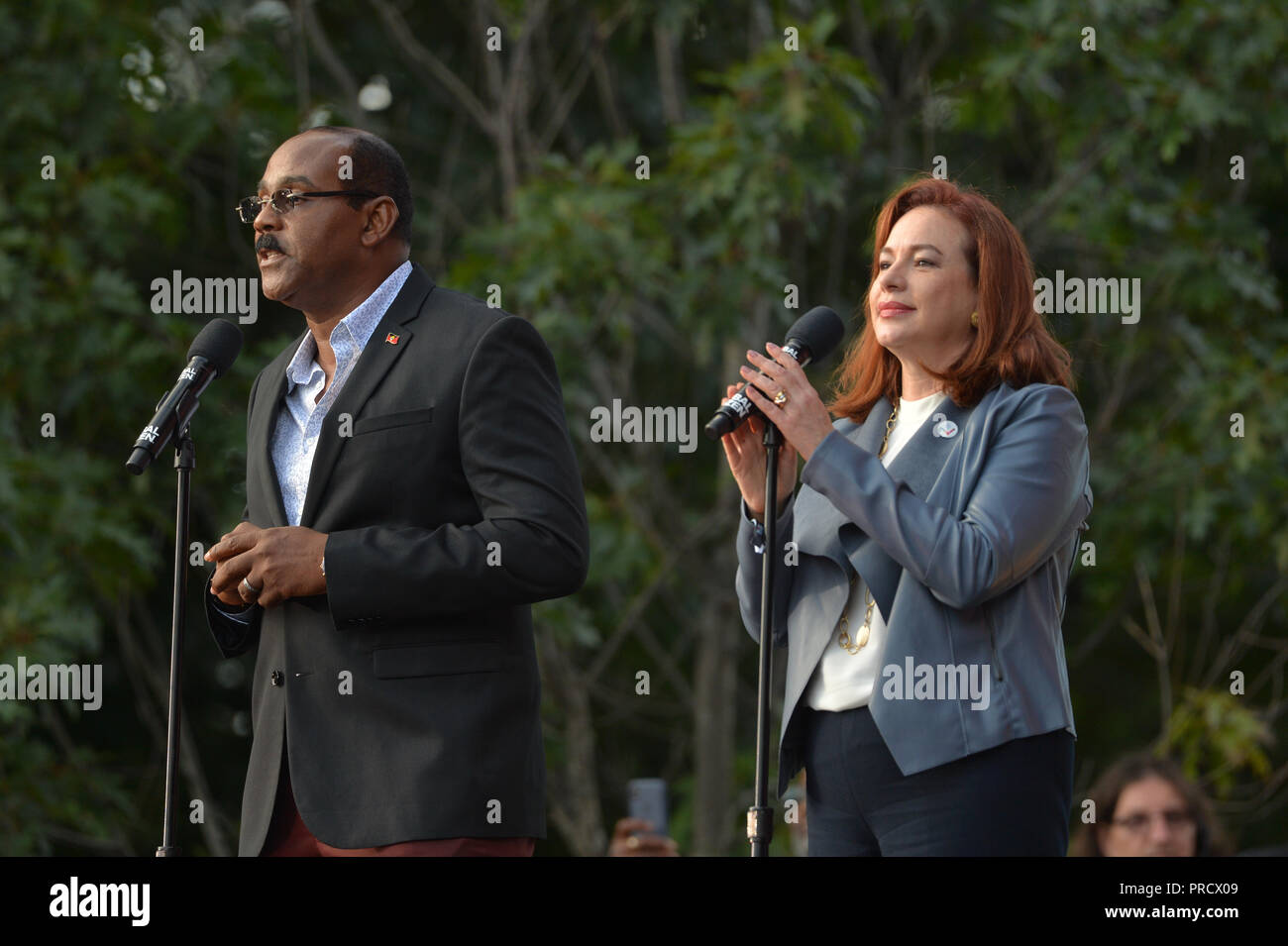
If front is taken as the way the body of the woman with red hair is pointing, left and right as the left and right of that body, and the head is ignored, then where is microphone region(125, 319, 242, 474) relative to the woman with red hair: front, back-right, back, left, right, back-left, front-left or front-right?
front-right

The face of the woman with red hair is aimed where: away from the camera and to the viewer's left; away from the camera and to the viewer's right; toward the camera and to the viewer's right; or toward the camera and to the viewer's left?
toward the camera and to the viewer's left

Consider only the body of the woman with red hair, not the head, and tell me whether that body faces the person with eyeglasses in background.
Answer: no

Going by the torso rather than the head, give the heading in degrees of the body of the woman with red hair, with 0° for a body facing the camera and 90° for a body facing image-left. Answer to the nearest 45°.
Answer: approximately 45°

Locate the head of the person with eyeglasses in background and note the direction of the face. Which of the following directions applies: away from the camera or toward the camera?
toward the camera

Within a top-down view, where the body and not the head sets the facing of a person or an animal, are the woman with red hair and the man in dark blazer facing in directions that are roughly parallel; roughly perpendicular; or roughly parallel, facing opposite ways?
roughly parallel

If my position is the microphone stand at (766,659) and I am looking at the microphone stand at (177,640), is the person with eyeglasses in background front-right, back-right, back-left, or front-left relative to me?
back-right

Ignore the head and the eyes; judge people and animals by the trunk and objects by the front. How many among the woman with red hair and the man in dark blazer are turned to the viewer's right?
0

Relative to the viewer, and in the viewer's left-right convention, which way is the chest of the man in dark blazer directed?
facing the viewer and to the left of the viewer

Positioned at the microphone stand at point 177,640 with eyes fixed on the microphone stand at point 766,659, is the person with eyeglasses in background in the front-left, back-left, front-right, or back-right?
front-left
